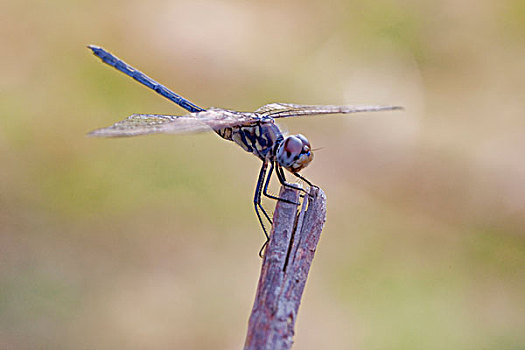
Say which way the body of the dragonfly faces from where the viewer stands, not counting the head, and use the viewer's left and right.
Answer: facing the viewer and to the right of the viewer
